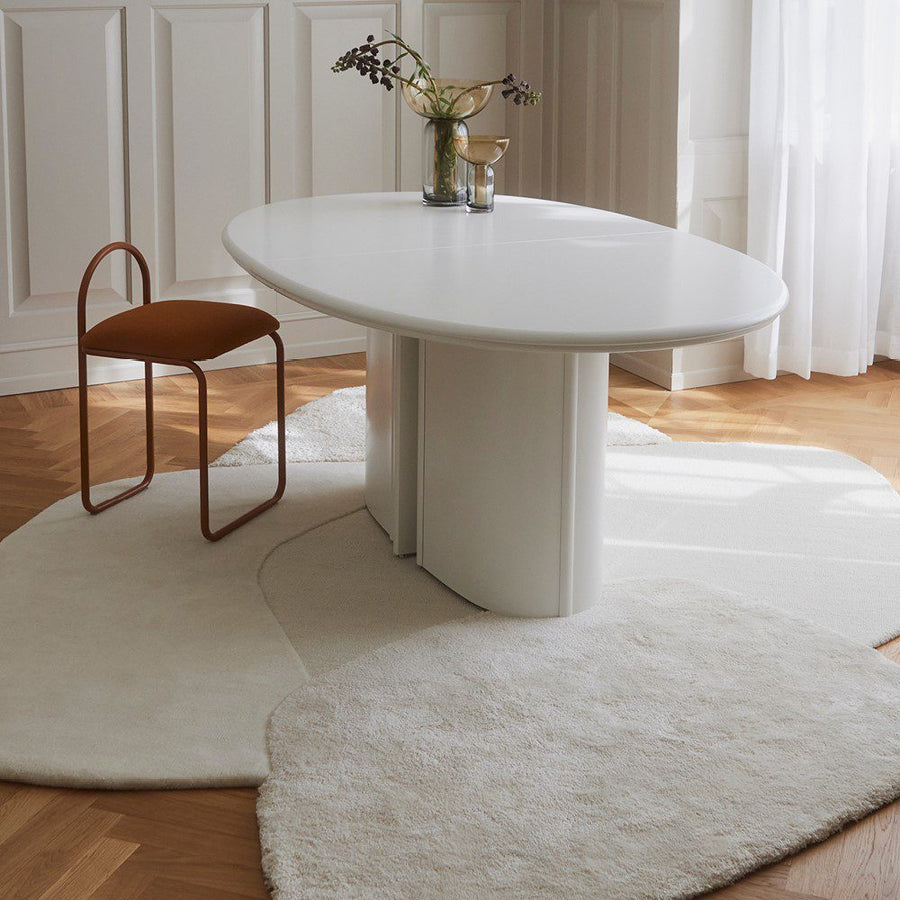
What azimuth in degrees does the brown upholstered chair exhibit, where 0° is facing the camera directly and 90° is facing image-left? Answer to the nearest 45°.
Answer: approximately 315°

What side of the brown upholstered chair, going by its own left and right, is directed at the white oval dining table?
front

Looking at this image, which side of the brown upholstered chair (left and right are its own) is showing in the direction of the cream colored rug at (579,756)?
front
